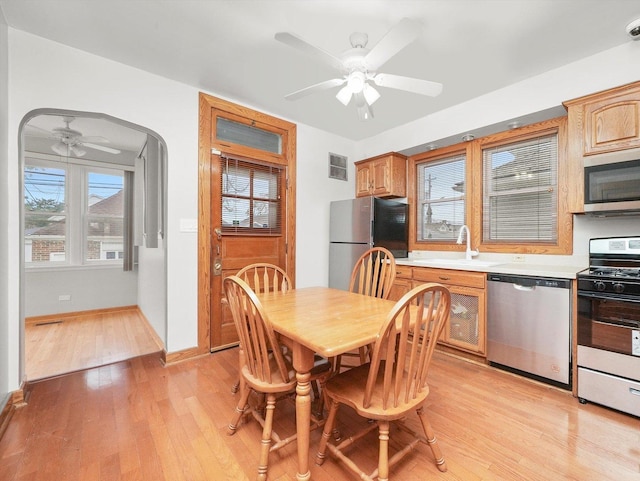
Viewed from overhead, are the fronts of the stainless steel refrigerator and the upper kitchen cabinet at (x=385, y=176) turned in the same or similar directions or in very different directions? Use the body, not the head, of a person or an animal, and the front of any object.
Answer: same or similar directions

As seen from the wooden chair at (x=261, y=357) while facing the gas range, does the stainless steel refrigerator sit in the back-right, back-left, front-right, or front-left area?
front-left

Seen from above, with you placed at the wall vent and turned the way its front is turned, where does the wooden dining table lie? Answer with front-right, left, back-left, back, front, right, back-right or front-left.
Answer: front-right

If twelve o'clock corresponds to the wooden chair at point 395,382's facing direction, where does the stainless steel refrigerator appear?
The stainless steel refrigerator is roughly at 1 o'clock from the wooden chair.

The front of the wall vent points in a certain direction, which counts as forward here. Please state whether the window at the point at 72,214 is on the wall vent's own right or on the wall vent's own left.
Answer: on the wall vent's own right

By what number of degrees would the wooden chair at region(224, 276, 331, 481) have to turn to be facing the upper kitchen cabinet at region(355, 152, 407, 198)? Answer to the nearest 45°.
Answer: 0° — it already faces it

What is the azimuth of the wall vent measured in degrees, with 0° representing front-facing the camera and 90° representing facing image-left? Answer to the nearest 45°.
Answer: approximately 315°

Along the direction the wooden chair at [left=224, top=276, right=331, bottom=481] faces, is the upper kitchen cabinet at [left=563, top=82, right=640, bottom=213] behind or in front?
in front

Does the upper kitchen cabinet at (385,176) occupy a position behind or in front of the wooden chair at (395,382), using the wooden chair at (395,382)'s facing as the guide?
in front

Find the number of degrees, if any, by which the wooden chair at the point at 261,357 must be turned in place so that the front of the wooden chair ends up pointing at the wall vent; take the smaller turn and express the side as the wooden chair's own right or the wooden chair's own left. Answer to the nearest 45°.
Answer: approximately 45° to the wooden chair's own left

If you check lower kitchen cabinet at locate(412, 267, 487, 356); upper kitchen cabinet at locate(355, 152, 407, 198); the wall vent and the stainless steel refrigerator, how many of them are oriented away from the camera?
0

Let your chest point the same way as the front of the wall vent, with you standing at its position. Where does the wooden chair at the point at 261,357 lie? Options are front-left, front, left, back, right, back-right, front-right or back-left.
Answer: front-right

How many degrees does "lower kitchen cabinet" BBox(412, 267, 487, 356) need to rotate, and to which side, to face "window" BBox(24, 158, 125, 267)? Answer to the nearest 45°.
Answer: approximately 45° to its right

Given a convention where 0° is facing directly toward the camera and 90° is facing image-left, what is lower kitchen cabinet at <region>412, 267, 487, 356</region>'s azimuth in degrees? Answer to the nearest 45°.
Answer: approximately 45°

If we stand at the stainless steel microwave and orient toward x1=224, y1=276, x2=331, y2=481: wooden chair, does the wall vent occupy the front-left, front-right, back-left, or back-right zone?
front-right
